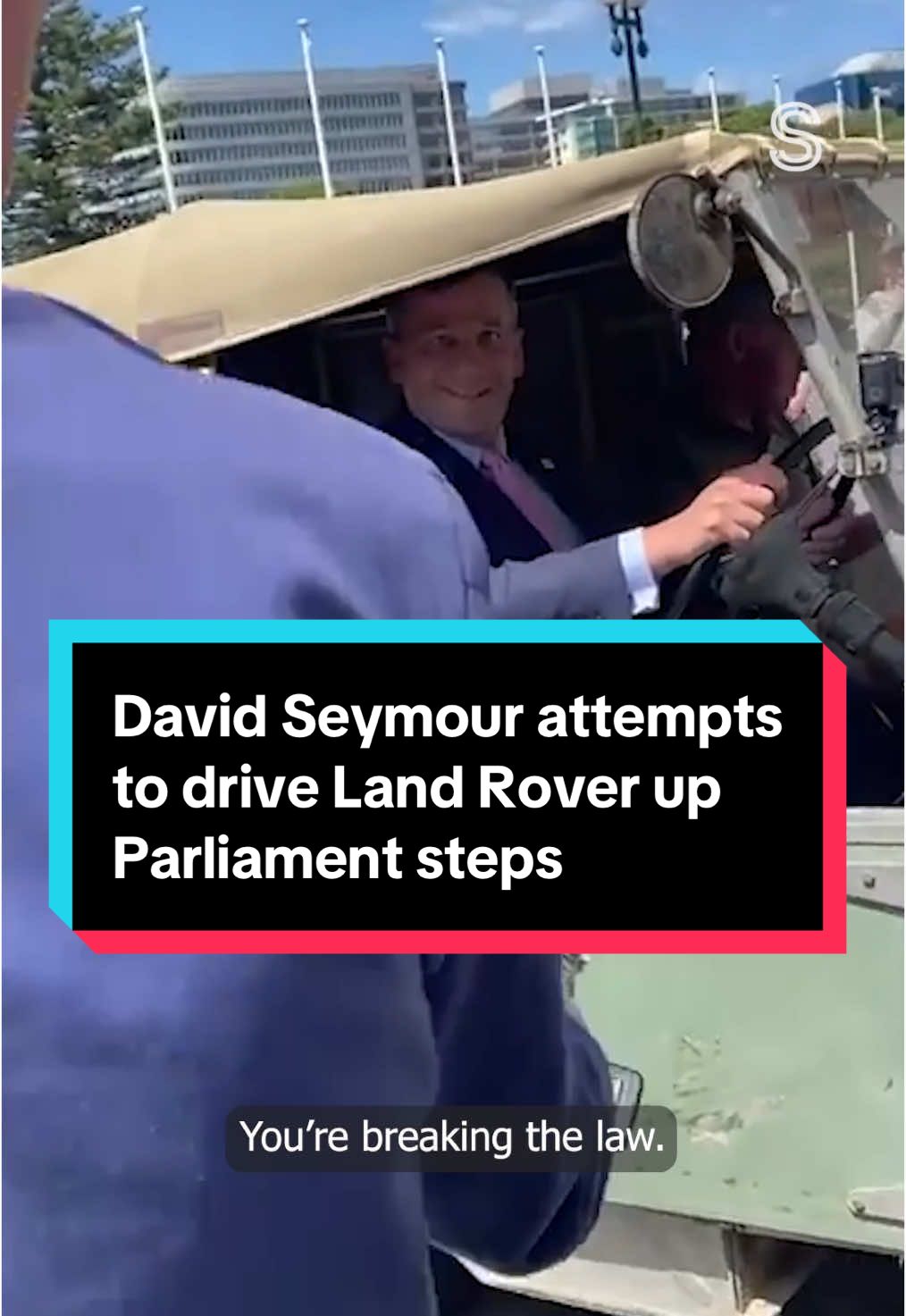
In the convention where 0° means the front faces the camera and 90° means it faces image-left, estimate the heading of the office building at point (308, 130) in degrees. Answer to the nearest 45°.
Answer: approximately 0°

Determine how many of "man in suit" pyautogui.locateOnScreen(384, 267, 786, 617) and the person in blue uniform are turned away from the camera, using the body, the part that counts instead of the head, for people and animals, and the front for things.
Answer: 1

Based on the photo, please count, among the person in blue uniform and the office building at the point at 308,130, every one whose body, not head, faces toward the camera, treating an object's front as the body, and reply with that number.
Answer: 1

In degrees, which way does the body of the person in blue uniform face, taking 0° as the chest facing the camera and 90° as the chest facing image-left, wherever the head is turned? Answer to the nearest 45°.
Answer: approximately 180°

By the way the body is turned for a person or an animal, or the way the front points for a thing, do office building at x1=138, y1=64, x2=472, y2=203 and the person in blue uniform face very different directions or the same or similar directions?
very different directions

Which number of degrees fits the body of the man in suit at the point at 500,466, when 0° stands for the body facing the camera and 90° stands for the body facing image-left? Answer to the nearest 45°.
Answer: approximately 315°

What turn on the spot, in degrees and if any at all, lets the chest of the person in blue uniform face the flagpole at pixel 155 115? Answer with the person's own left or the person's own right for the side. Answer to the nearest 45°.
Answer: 0° — they already face it
